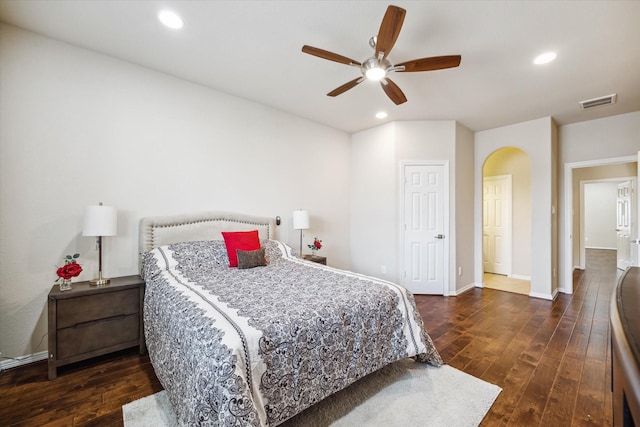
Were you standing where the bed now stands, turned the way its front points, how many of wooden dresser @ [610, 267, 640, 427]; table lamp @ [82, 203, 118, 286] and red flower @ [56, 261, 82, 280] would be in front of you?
1

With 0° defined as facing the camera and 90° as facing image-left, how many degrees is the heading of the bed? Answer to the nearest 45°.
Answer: approximately 315°

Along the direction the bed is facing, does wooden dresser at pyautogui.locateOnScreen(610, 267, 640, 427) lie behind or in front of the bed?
in front

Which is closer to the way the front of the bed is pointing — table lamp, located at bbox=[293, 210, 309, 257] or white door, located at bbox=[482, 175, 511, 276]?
the white door

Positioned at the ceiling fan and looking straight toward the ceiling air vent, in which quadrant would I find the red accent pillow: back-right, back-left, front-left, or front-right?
back-left

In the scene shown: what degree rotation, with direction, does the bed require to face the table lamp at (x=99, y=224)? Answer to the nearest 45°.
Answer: approximately 180°

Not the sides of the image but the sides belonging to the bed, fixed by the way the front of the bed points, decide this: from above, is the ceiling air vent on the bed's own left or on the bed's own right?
on the bed's own left

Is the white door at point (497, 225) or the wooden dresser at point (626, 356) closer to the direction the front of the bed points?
the wooden dresser

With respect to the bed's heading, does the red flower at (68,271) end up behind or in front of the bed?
behind

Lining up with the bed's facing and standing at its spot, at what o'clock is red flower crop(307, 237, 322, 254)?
The red flower is roughly at 8 o'clock from the bed.
